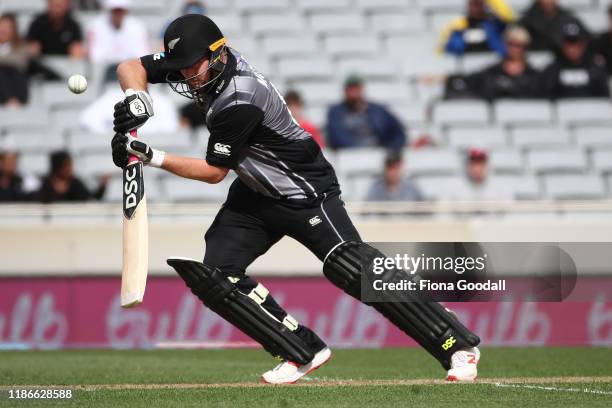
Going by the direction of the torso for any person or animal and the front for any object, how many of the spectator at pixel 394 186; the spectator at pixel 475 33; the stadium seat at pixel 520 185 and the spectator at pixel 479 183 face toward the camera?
4

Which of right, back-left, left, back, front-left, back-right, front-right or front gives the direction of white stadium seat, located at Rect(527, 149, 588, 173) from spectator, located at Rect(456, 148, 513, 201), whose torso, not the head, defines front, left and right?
back-left

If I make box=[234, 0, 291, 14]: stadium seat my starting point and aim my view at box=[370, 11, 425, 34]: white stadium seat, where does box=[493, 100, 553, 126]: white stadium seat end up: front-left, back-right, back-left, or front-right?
front-right

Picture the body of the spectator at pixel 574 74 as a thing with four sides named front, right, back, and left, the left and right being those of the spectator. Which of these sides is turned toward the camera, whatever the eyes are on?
front

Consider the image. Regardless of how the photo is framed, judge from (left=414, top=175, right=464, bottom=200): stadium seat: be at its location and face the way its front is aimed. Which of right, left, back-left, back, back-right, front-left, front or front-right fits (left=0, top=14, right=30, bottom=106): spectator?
right

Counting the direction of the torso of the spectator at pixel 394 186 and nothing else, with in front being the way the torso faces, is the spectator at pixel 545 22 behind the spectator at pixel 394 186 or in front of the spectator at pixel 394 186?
behind

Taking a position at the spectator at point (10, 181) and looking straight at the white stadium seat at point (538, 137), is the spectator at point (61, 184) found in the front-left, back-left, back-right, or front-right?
front-right

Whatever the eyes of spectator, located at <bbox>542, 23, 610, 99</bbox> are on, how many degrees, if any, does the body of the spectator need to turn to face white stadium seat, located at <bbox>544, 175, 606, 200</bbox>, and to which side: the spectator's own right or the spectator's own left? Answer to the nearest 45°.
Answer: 0° — they already face it

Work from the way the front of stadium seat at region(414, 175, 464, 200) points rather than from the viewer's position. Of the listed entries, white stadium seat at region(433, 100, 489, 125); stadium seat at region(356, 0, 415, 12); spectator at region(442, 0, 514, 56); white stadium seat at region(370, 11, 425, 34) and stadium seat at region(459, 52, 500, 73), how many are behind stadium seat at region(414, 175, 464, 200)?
5

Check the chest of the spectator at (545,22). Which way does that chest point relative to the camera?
toward the camera

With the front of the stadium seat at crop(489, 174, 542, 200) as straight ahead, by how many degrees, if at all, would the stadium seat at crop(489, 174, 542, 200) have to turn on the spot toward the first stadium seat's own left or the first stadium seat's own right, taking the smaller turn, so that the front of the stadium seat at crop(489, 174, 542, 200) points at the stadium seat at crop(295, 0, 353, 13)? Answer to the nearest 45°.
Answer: approximately 135° to the first stadium seat's own right

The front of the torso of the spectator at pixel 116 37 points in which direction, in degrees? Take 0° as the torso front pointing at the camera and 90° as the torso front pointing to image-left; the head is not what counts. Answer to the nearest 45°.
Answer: approximately 0°

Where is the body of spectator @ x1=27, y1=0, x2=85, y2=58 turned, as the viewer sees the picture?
toward the camera

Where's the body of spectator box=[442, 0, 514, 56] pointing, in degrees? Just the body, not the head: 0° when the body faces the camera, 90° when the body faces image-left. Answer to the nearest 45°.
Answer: approximately 0°

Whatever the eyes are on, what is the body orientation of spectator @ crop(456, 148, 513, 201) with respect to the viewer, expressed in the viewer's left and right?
facing the viewer

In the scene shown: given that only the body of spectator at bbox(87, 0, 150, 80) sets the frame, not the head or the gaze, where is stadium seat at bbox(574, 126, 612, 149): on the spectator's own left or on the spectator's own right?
on the spectator's own left

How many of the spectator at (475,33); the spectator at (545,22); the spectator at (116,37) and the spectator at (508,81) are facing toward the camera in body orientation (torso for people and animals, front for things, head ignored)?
4

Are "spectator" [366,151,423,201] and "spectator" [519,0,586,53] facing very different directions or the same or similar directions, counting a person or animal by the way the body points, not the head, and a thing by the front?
same or similar directions

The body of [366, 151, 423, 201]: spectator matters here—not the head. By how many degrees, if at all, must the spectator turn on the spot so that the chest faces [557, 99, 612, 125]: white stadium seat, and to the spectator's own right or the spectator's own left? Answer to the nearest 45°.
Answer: approximately 135° to the spectator's own left
